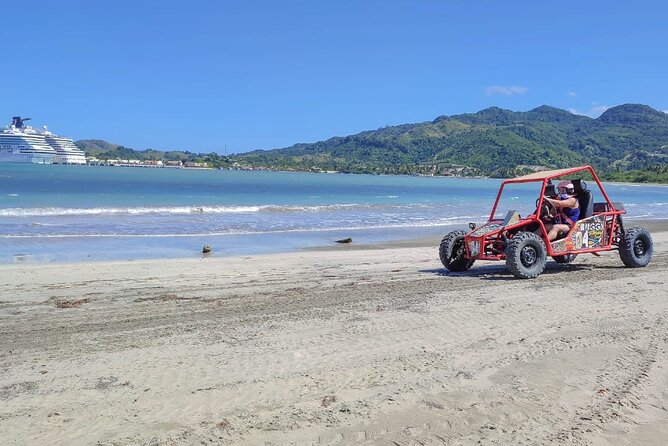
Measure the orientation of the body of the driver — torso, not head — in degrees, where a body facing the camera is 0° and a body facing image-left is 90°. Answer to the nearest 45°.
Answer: approximately 45°

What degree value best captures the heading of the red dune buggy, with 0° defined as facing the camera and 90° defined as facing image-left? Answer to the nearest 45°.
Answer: approximately 45°
